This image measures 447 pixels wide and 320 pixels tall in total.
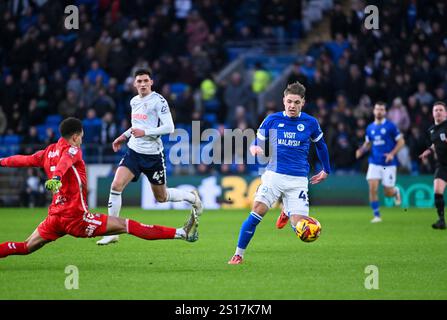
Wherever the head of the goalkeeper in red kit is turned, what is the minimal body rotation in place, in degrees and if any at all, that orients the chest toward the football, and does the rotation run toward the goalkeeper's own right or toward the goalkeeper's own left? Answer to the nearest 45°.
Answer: approximately 45° to the goalkeeper's own right

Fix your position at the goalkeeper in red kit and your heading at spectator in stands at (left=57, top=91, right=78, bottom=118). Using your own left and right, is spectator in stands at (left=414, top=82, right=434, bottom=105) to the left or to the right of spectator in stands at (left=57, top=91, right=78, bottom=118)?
right

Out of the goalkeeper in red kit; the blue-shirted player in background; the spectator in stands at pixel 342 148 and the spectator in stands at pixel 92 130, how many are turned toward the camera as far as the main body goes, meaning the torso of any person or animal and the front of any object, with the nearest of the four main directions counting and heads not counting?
3

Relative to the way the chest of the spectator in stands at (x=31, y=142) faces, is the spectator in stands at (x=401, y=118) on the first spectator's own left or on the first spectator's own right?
on the first spectator's own left

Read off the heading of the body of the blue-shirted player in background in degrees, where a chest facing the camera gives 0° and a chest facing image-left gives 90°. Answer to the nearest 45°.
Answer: approximately 0°

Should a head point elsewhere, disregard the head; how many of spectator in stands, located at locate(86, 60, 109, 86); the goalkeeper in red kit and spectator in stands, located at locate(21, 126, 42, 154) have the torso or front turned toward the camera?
2

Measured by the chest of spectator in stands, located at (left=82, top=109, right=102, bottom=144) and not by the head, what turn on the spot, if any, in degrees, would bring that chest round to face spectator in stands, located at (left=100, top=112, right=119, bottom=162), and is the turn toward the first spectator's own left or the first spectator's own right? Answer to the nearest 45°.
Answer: approximately 90° to the first spectator's own left

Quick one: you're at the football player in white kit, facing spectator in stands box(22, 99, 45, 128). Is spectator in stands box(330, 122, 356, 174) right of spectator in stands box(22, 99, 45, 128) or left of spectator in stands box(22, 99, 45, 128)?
right
